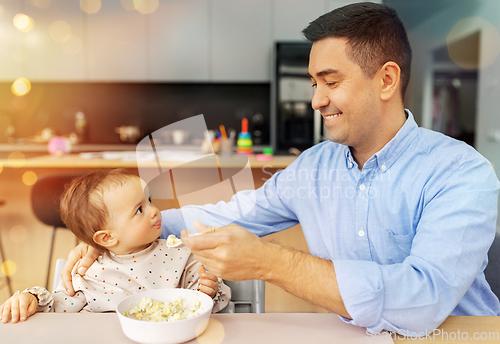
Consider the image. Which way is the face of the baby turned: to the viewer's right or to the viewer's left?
to the viewer's right

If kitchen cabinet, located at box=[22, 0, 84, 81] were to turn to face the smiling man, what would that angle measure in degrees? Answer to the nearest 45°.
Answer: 0° — it already faces them

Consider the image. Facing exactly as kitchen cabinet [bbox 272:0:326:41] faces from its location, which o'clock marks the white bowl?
The white bowl is roughly at 12 o'clock from the kitchen cabinet.

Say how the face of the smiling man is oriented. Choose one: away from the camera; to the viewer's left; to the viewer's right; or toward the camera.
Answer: to the viewer's left

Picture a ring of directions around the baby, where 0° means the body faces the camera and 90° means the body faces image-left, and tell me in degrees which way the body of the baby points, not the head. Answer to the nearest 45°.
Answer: approximately 315°

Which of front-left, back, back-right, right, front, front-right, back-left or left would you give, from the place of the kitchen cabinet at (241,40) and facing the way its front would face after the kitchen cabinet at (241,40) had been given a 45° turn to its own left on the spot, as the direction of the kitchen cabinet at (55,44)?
back-right

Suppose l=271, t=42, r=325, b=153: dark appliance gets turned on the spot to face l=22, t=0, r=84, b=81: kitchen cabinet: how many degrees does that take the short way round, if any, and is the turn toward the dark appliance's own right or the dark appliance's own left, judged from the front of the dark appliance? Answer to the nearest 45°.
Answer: approximately 90° to the dark appliance's own right

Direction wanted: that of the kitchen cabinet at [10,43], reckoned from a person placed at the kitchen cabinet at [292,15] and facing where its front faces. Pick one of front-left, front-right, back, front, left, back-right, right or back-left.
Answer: right

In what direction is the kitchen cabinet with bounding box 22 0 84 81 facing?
toward the camera

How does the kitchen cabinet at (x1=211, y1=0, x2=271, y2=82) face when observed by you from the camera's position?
facing the viewer

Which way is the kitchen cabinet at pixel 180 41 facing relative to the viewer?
toward the camera
